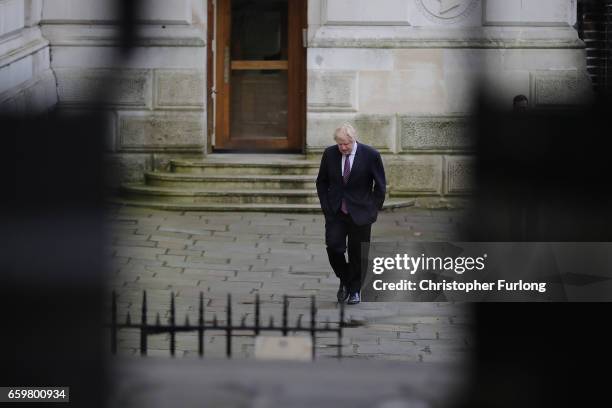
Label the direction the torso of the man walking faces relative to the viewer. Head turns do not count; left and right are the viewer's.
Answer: facing the viewer

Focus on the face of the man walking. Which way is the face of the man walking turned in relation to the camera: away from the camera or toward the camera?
toward the camera
